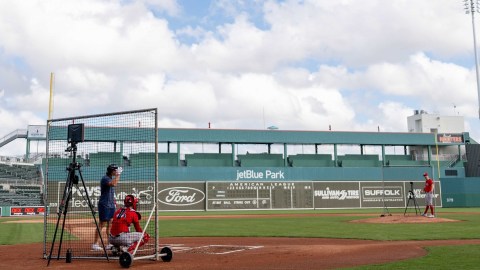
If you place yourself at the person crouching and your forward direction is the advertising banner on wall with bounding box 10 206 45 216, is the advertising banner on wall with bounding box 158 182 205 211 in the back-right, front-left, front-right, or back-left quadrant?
front-right

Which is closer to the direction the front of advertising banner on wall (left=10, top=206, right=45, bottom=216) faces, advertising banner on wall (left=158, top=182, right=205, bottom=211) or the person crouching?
the person crouching

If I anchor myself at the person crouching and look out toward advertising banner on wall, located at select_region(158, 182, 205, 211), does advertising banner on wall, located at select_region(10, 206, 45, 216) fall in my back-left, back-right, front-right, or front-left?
front-left

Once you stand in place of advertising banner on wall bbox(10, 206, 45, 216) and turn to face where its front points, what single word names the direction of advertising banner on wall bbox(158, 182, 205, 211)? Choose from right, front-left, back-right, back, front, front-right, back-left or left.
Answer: left

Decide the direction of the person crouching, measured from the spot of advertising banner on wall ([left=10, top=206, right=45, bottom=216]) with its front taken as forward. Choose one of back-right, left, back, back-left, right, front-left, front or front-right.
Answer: front

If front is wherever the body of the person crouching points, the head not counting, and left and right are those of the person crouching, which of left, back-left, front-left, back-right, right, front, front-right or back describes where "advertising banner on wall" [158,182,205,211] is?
front-left

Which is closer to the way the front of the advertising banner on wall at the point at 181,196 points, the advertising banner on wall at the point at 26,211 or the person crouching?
the person crouching

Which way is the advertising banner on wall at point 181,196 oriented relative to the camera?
toward the camera

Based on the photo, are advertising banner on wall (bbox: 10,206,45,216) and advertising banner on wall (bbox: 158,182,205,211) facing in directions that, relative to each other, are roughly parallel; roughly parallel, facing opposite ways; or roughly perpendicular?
roughly parallel

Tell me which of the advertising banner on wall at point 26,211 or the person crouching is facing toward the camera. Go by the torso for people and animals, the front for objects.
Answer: the advertising banner on wall

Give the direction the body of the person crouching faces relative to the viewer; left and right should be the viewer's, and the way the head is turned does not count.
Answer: facing away from the viewer and to the right of the viewer

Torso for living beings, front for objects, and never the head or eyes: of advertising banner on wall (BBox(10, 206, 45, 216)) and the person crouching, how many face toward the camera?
1

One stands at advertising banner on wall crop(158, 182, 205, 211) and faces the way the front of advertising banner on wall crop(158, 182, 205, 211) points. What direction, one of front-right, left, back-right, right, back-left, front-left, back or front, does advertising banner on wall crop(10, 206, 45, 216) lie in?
right

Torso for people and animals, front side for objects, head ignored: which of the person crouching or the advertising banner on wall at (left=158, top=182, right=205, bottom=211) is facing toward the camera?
the advertising banner on wall

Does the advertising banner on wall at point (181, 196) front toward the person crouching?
yes
